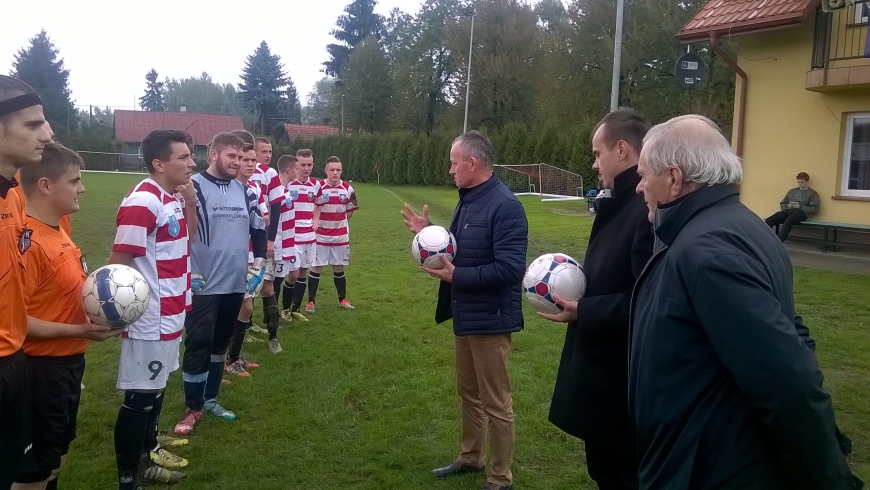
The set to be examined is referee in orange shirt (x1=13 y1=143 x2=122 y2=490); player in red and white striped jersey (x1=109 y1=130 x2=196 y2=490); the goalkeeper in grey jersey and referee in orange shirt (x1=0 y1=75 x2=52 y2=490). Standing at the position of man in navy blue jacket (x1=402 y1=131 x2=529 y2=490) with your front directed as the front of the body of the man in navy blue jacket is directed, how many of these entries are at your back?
0

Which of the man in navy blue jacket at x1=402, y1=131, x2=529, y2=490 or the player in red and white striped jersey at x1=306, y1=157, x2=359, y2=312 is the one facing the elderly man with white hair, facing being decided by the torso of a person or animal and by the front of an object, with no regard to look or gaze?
the player in red and white striped jersey

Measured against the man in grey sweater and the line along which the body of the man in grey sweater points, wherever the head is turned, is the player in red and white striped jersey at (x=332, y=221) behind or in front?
in front

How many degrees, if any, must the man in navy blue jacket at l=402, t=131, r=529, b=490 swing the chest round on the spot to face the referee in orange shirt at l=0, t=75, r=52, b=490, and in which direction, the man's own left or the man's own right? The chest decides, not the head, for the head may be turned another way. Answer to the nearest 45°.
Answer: approximately 45° to the man's own left

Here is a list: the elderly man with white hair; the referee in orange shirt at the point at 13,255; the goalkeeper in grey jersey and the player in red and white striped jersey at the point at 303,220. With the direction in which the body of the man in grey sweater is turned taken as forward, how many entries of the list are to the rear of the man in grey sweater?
0

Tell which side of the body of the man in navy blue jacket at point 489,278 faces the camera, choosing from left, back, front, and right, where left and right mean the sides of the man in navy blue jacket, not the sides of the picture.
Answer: left

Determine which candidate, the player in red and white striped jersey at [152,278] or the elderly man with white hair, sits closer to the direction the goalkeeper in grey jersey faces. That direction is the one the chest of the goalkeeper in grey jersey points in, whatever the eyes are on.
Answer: the elderly man with white hair

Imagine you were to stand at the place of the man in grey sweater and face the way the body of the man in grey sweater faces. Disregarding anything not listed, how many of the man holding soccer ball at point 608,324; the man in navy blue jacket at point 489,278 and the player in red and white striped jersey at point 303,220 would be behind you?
0

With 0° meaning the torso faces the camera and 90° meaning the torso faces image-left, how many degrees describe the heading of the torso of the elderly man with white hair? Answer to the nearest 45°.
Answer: approximately 90°

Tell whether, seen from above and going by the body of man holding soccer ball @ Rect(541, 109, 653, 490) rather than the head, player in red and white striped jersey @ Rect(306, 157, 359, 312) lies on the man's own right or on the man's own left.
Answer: on the man's own right

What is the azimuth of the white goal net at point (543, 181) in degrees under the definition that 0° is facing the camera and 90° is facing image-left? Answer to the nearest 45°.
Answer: approximately 45°

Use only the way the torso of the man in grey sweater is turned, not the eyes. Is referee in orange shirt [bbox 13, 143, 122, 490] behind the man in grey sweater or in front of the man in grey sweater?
in front

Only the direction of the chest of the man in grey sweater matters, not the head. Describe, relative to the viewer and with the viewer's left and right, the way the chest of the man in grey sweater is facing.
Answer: facing the viewer and to the left of the viewer

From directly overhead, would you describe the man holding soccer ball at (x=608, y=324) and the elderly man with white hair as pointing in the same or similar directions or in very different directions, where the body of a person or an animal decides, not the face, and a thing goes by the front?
same or similar directions

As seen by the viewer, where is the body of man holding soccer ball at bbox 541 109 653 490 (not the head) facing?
to the viewer's left

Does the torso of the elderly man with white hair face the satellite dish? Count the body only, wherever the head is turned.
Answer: no

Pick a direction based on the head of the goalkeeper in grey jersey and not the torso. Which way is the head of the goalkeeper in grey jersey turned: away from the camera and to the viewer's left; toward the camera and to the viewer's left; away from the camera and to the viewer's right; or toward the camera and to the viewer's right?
toward the camera and to the viewer's right

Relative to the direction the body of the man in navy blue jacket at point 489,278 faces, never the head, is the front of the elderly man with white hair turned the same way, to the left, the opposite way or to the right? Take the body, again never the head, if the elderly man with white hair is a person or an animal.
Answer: the same way

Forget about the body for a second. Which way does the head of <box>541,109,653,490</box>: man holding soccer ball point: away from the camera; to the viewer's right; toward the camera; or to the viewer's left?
to the viewer's left

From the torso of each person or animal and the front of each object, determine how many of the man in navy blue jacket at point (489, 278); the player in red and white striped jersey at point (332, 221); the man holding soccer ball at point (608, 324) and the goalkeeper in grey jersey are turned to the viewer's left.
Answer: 2

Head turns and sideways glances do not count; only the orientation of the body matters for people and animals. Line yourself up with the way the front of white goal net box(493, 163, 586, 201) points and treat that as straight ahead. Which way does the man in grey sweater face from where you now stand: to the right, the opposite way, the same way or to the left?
the same way

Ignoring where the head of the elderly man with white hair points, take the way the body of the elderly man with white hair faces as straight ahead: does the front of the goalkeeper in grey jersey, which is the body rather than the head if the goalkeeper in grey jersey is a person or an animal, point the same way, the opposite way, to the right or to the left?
the opposite way

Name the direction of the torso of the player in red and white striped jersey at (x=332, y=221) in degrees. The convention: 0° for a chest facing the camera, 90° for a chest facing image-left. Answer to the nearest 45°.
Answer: approximately 0°
